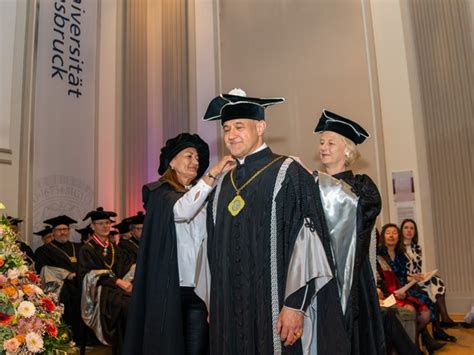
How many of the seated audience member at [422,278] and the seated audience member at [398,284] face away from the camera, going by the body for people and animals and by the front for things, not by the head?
0

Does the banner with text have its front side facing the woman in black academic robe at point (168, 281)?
yes

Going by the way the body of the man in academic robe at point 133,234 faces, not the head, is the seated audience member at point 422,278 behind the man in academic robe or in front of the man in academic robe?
in front

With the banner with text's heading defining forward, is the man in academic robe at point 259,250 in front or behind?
in front

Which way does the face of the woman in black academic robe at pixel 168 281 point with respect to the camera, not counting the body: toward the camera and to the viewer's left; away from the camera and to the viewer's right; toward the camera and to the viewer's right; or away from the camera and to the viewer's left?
toward the camera and to the viewer's right

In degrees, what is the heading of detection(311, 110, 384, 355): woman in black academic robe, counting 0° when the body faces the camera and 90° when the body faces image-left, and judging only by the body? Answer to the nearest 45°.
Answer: approximately 45°

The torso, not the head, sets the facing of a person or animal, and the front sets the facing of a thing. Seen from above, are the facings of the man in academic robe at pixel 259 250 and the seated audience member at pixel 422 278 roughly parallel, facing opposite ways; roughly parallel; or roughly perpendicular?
roughly perpendicular

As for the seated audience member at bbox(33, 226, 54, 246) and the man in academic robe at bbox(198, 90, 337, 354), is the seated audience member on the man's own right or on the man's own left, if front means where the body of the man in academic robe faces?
on the man's own right
